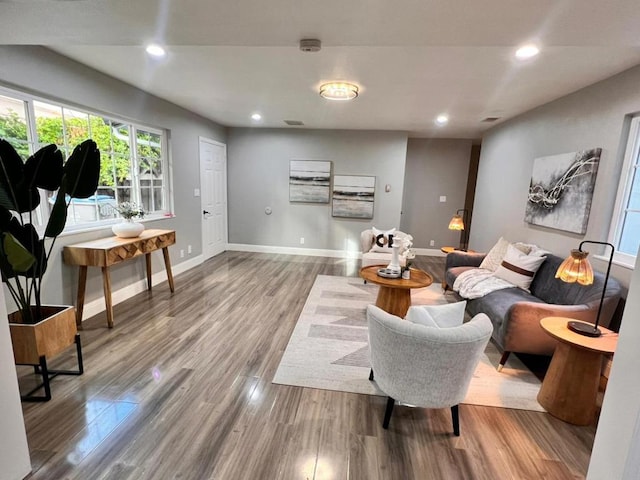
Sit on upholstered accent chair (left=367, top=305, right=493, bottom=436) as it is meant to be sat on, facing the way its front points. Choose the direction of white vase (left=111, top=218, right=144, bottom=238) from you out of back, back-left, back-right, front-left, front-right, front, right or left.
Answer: left

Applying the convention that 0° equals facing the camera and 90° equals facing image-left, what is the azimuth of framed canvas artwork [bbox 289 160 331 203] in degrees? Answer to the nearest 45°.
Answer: approximately 0°

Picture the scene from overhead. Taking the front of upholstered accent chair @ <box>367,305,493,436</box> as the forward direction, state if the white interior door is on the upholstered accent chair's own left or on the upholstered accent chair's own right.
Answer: on the upholstered accent chair's own left

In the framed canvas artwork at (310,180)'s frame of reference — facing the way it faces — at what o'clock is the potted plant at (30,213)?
The potted plant is roughly at 1 o'clock from the framed canvas artwork.

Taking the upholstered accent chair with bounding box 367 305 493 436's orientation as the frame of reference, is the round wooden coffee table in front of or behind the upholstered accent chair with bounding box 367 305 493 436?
in front

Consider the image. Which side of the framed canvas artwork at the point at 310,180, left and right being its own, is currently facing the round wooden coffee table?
front

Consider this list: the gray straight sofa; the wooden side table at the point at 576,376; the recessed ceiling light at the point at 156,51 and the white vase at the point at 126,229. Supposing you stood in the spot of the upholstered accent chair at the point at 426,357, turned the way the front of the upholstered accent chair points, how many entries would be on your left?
2

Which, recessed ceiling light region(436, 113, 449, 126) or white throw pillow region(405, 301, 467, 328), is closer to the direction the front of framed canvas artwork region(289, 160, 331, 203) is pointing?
the white throw pillow

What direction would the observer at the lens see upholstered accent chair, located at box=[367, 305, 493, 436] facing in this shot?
facing away from the viewer

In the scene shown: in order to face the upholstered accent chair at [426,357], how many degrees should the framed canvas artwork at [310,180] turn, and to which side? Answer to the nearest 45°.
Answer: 0° — it already faces it

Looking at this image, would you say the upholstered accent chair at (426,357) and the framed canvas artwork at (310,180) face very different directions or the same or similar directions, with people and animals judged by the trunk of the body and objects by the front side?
very different directions

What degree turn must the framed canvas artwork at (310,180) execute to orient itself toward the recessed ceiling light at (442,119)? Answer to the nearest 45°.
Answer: approximately 45° to its left

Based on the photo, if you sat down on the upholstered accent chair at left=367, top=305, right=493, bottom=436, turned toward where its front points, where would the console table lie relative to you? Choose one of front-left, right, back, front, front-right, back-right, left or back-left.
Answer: left

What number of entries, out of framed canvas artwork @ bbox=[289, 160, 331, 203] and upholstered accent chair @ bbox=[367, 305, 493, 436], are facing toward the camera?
1

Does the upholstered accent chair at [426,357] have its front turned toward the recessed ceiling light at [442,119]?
yes
